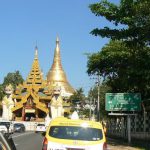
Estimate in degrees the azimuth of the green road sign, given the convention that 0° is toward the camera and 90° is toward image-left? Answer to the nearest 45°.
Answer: approximately 0°

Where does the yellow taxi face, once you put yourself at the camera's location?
facing away from the viewer

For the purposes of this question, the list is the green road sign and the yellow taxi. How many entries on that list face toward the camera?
1

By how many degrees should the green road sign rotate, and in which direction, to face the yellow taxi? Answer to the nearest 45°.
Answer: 0° — it already faces it

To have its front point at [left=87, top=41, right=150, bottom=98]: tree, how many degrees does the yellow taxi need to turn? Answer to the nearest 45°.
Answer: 0° — it already faces it

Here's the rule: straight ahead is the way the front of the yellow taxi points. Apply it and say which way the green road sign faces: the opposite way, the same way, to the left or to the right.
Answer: the opposite way
